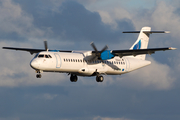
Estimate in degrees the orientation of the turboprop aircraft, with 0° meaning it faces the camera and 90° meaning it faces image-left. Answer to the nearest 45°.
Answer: approximately 45°
